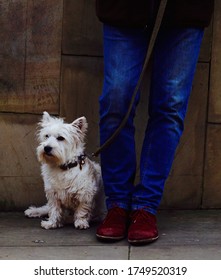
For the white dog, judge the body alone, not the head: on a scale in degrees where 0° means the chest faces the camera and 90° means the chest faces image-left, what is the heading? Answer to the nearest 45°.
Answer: approximately 45°
